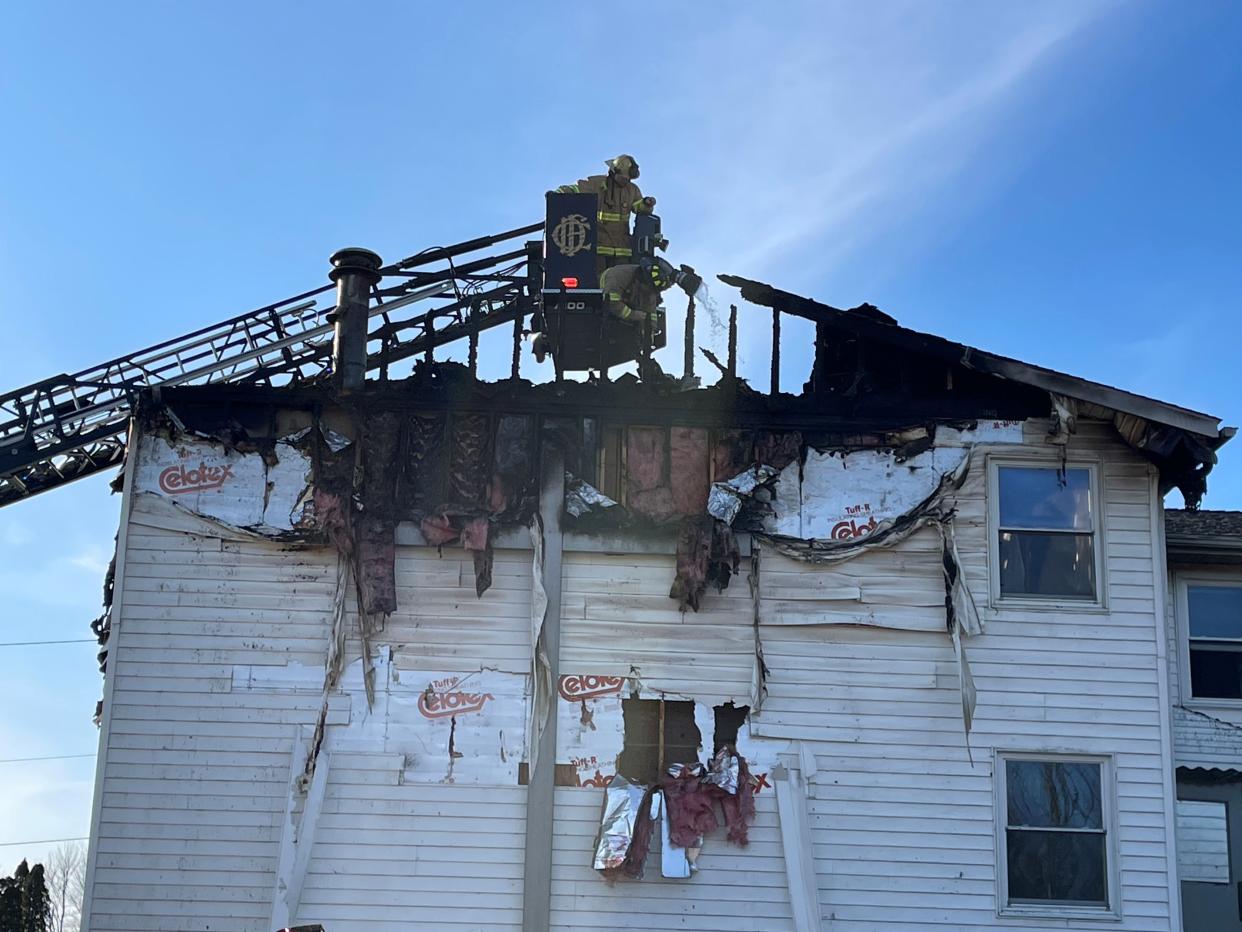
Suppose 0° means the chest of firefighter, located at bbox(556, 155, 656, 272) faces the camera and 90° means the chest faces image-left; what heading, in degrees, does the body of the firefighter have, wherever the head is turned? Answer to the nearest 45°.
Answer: approximately 315°

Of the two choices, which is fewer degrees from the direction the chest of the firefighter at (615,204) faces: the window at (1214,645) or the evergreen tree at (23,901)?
the window

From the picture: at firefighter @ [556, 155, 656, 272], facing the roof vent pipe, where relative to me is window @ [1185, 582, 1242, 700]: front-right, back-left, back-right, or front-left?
back-left

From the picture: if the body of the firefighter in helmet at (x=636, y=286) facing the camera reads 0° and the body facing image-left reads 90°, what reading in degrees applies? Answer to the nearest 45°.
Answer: approximately 270°
